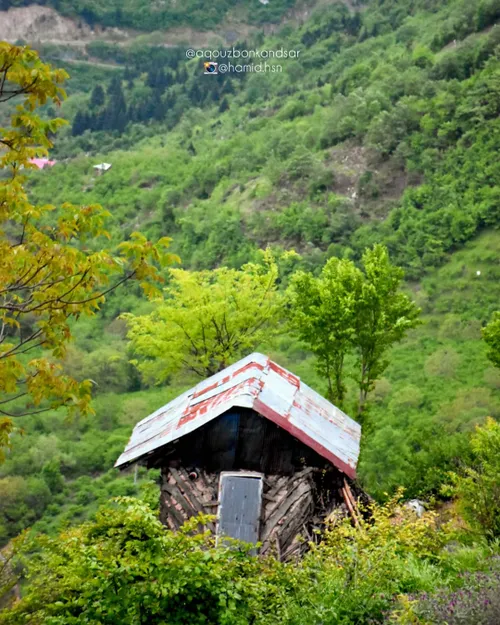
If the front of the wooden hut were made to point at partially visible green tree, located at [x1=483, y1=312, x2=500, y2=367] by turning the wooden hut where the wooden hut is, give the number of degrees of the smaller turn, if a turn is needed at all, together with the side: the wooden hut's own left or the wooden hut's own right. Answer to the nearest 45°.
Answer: approximately 135° to the wooden hut's own left

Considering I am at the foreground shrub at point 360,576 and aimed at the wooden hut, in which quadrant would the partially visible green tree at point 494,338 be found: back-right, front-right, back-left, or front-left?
front-right

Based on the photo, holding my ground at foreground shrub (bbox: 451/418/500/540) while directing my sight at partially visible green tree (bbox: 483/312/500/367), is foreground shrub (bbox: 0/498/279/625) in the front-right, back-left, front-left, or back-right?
back-left

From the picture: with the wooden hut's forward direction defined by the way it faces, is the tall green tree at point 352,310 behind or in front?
behind

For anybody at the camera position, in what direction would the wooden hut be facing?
facing the viewer

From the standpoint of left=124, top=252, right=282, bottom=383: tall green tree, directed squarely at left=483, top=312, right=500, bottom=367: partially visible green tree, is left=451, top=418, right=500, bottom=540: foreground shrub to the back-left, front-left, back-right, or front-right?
front-right

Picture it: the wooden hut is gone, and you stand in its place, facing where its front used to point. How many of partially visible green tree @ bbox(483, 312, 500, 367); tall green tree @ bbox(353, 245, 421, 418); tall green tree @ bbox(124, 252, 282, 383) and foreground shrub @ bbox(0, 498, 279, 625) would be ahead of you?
1

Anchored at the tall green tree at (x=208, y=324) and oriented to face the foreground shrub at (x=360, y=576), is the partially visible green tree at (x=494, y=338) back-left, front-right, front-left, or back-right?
front-left

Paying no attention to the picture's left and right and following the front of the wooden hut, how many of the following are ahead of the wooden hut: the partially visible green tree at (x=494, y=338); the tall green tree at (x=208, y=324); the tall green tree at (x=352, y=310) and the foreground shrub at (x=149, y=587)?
1

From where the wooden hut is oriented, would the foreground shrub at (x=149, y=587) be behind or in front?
in front

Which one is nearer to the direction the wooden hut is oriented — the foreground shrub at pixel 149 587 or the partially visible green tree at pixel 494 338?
the foreground shrub

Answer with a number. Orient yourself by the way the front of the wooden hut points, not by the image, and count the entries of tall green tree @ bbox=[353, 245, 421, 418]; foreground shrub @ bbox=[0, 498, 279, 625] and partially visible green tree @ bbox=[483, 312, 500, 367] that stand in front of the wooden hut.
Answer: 1

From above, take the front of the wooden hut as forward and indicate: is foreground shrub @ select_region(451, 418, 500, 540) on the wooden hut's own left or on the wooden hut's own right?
on the wooden hut's own left

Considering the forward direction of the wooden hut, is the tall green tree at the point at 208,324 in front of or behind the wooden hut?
behind
